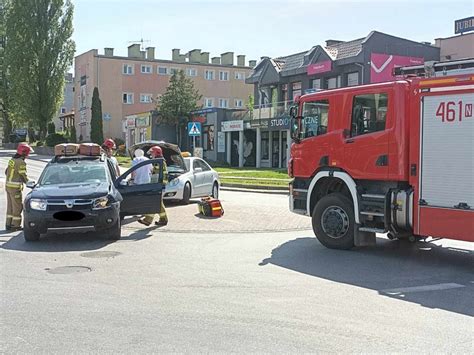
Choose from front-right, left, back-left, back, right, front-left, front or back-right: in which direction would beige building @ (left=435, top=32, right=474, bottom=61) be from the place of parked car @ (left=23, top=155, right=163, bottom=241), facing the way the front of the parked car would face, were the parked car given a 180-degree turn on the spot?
front-right

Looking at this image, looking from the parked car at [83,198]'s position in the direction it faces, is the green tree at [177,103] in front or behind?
behind

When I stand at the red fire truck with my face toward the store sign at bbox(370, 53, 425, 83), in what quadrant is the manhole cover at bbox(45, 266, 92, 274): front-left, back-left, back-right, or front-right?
back-left

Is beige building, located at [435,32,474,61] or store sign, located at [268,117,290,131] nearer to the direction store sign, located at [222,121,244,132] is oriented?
the store sign

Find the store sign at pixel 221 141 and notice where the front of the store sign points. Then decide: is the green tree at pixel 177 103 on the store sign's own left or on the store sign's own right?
on the store sign's own right

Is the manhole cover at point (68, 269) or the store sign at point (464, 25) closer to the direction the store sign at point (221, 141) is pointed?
the manhole cover

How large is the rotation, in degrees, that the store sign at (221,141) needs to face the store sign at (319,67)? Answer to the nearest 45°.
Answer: approximately 45° to its left

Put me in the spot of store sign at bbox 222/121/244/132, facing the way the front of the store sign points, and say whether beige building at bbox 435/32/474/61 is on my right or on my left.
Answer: on my left

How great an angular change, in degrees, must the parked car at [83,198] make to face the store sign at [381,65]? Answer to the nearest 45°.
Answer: approximately 135° to its left

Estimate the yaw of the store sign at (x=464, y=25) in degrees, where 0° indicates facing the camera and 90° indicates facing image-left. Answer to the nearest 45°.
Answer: approximately 45°

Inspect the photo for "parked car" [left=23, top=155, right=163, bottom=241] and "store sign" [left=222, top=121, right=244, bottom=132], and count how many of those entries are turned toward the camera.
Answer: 2

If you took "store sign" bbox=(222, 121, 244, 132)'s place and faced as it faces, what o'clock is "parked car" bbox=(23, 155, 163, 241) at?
The parked car is roughly at 12 o'clock from the store sign.
